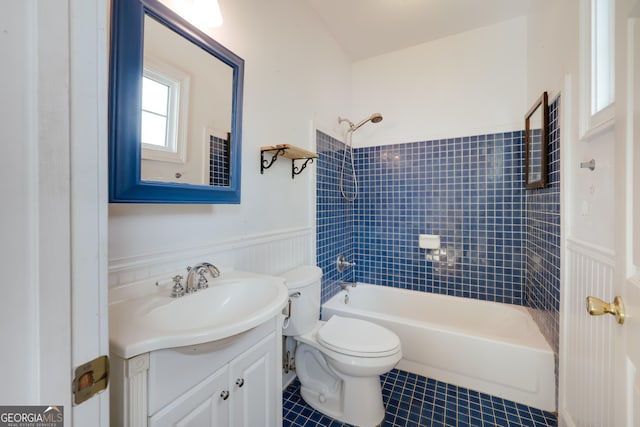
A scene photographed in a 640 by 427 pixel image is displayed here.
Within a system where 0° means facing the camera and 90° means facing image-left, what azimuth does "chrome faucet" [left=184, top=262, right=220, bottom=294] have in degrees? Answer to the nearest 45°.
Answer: approximately 315°

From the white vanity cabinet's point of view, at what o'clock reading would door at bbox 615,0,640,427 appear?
The door is roughly at 12 o'clock from the white vanity cabinet.

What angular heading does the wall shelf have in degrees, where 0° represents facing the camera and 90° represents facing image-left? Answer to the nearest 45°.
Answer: approximately 315°

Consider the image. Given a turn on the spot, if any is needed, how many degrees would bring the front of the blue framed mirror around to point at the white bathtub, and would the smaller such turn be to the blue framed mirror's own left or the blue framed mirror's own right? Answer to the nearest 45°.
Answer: approximately 45° to the blue framed mirror's own left

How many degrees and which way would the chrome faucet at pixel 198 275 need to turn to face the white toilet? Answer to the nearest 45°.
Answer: approximately 45° to its left
